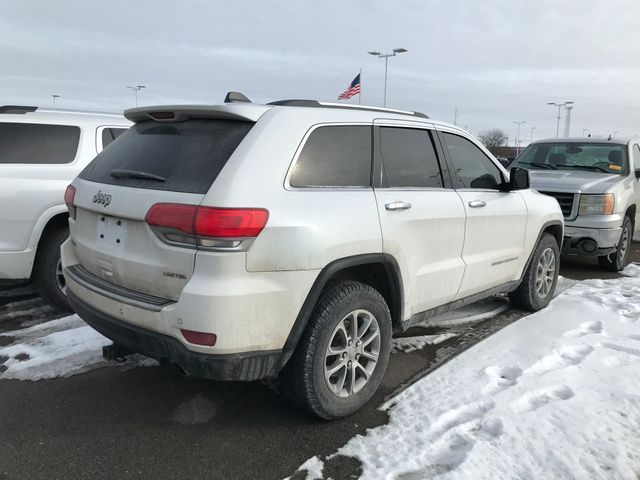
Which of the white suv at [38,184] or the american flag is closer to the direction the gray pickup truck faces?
the white suv

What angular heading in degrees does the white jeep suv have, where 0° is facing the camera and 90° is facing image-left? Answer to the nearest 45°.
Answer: approximately 225°

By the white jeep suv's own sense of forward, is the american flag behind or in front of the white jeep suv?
in front

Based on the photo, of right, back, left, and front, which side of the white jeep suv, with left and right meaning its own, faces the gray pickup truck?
front

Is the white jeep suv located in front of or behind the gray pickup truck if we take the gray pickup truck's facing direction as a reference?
in front

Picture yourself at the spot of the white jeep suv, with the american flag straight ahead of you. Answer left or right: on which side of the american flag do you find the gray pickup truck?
right

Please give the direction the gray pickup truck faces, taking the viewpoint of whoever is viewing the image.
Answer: facing the viewer and to the left of the viewer

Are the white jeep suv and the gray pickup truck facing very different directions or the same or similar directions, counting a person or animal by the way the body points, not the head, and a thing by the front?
very different directions

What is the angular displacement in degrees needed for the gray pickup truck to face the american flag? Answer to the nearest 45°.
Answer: approximately 90° to its right

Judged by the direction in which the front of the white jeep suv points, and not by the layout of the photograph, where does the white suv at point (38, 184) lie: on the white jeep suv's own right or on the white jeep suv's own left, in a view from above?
on the white jeep suv's own left
